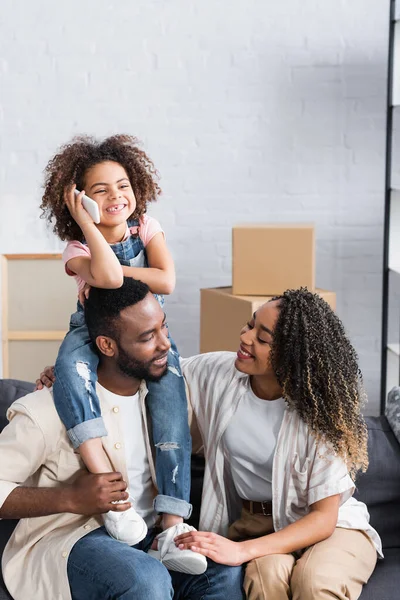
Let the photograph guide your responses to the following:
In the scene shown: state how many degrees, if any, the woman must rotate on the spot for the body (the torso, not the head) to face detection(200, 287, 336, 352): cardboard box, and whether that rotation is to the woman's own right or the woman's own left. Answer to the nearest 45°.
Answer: approximately 135° to the woman's own right

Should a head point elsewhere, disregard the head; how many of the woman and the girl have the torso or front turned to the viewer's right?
0

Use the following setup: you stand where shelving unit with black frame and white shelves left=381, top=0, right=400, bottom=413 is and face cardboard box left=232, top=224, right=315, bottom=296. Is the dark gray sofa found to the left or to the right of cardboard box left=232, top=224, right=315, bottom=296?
left

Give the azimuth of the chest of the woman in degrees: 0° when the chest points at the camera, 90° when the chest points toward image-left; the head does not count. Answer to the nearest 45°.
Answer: approximately 45°

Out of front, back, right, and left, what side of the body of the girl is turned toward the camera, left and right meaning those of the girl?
front

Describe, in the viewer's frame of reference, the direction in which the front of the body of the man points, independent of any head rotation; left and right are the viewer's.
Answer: facing the viewer and to the right of the viewer

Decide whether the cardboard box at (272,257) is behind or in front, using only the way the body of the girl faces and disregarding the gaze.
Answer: behind

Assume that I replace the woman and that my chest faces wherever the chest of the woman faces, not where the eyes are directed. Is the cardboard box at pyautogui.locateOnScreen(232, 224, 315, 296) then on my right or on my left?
on my right
